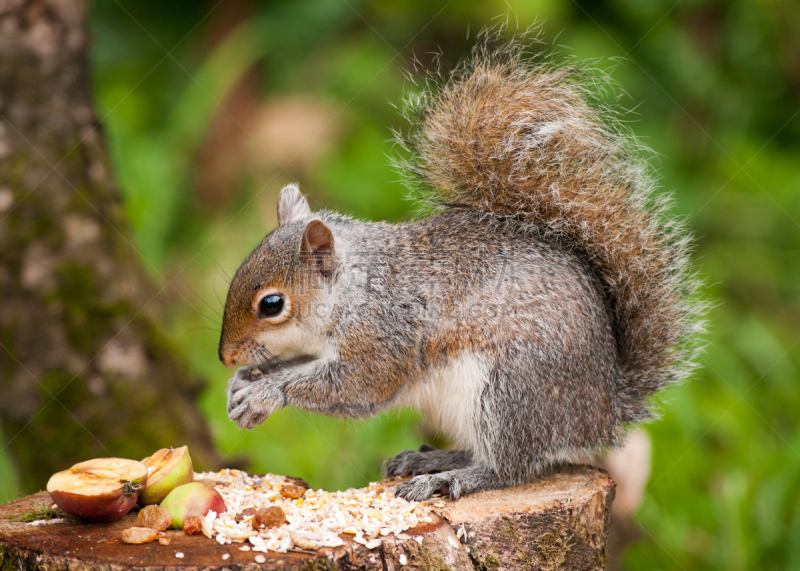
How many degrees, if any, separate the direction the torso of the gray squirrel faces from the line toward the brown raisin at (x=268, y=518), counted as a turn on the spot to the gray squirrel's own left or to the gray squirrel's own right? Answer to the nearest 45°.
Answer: approximately 45° to the gray squirrel's own left

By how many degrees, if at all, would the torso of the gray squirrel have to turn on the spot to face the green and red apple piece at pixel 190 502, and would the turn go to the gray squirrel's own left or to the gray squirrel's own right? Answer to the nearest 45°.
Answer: approximately 45° to the gray squirrel's own left

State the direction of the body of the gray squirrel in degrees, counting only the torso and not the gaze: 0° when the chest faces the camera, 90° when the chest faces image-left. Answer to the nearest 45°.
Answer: approximately 90°
